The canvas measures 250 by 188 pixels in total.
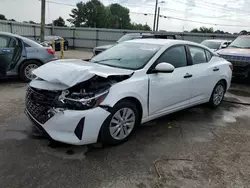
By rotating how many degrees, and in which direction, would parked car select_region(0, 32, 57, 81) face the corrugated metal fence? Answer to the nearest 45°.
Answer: approximately 90° to its right

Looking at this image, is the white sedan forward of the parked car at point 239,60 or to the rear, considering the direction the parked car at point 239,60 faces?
forward

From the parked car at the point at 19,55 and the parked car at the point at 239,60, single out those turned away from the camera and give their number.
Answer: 0

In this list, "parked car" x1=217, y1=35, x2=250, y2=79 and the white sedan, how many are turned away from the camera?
0

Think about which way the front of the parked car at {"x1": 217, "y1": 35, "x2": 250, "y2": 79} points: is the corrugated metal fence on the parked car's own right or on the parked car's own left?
on the parked car's own right

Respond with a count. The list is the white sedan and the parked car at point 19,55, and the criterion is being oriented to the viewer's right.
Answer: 0

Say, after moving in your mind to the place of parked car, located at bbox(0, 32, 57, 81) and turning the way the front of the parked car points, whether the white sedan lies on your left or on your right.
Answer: on your left

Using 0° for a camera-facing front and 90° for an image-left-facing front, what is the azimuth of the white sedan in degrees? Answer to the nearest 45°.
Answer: approximately 45°

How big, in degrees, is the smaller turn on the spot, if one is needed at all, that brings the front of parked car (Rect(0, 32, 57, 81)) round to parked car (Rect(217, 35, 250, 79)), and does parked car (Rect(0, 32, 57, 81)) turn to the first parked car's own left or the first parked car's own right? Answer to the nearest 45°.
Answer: approximately 180°

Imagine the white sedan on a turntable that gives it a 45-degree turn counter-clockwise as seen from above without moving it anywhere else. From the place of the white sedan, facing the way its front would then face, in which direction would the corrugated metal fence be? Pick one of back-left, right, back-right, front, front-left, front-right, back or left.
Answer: back

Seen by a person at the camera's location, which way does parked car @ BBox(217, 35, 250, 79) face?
facing the viewer and to the left of the viewer
